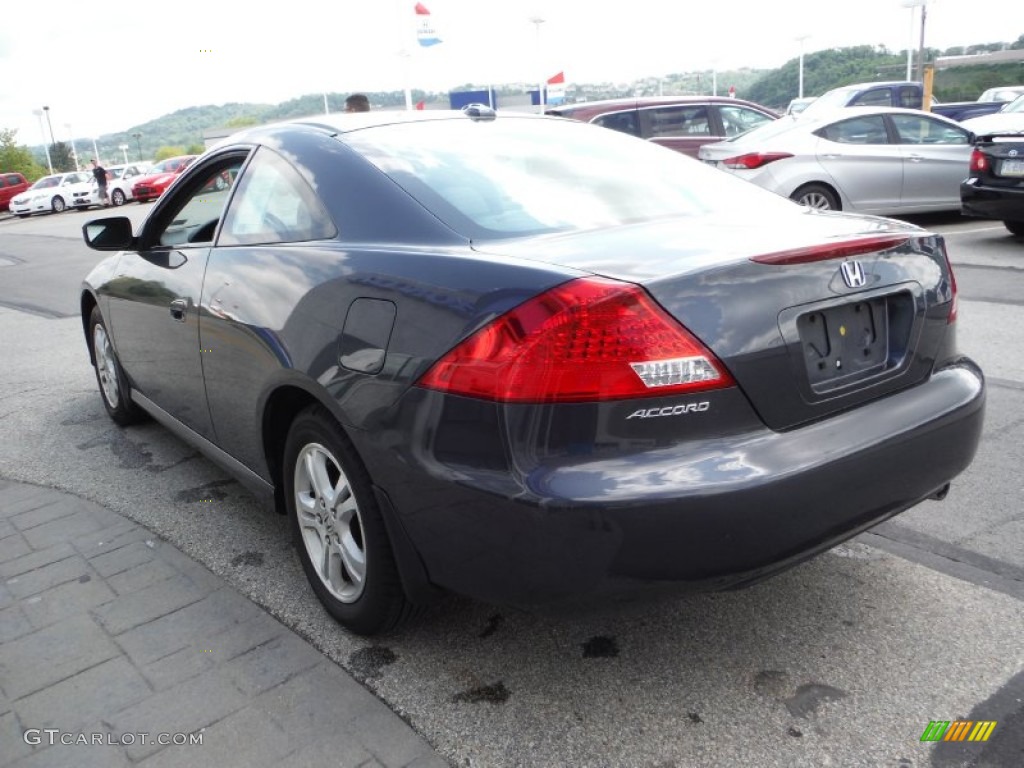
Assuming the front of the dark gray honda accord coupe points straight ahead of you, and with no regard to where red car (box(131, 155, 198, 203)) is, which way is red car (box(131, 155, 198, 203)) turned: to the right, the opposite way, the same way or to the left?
to the left

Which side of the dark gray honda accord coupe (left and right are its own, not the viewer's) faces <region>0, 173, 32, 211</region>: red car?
front

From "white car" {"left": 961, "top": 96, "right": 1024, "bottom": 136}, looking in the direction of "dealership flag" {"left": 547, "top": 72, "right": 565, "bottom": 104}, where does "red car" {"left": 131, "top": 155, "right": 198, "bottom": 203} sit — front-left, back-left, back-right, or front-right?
front-left

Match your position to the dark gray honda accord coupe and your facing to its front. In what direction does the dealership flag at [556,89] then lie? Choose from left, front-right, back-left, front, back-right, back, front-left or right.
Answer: front-right

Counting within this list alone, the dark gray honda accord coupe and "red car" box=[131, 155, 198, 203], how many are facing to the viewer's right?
0

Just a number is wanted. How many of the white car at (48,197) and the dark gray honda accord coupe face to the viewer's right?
0

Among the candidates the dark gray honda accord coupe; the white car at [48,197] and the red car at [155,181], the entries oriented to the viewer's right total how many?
0

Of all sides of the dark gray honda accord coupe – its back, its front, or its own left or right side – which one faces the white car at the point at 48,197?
front

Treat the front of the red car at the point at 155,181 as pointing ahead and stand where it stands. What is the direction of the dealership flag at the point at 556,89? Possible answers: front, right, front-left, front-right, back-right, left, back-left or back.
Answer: back-left

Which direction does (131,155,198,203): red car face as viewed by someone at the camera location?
facing the viewer and to the left of the viewer

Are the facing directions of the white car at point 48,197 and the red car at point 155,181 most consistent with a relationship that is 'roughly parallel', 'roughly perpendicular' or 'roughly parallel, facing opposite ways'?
roughly parallel

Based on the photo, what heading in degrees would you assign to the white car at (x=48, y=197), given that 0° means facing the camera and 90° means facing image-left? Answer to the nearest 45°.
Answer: approximately 45°

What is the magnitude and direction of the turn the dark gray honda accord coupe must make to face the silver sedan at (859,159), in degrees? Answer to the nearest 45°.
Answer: approximately 90° to its right

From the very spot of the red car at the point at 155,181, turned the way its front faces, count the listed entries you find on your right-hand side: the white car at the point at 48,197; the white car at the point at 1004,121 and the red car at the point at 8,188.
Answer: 2

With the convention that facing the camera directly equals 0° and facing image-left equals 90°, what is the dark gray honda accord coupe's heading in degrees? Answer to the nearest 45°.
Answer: approximately 135°

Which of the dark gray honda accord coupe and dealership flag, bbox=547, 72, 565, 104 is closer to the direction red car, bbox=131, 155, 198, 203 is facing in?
the dark gray honda accord coupe
